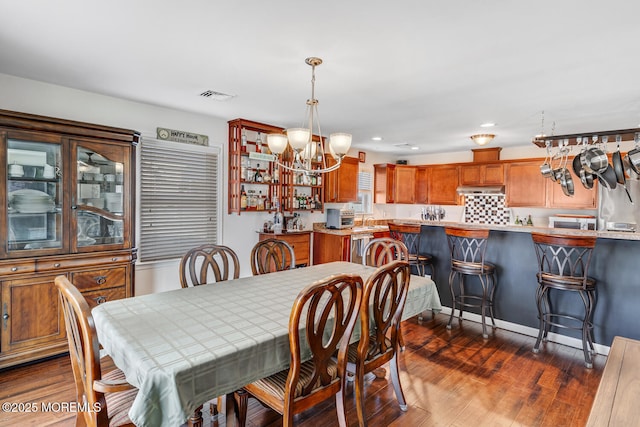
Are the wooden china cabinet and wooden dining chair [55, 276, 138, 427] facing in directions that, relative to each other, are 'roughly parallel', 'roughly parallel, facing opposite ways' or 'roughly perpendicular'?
roughly perpendicular

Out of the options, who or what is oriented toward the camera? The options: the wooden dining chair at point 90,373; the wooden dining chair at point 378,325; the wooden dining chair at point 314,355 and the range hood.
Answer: the range hood

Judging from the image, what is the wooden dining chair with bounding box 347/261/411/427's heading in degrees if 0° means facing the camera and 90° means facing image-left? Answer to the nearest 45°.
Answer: approximately 135°

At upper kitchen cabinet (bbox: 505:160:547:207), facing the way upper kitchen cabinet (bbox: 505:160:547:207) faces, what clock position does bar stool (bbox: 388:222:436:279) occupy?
The bar stool is roughly at 1 o'clock from the upper kitchen cabinet.

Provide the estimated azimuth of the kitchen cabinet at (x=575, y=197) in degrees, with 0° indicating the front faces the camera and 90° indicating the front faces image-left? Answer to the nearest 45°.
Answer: approximately 0°

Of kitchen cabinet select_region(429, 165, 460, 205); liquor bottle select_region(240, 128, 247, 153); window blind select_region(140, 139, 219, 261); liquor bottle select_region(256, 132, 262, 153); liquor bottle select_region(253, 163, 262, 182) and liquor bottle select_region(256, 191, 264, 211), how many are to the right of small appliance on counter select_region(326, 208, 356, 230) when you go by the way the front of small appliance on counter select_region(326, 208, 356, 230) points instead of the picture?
5

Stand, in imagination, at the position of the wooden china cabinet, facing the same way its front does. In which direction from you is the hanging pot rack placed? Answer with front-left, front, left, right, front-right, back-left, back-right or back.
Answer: front

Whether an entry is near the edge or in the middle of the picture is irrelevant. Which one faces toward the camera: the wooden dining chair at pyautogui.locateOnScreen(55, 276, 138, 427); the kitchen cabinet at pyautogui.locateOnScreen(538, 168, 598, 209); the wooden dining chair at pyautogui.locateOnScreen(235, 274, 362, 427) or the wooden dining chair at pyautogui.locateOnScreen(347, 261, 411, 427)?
the kitchen cabinet

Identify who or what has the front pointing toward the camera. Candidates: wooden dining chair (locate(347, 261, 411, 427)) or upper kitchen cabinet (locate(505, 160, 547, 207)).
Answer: the upper kitchen cabinet

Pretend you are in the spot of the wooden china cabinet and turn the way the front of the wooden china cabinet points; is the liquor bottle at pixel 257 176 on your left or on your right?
on your left

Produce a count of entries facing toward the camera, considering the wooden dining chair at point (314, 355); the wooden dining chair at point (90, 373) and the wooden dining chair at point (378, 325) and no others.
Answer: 0

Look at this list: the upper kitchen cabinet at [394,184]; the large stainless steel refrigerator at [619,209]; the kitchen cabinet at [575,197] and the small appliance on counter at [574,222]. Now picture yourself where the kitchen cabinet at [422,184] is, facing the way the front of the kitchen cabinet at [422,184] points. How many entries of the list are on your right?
1

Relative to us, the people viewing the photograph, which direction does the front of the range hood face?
facing the viewer

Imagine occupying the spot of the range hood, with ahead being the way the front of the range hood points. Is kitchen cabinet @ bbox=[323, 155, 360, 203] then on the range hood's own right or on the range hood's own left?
on the range hood's own right

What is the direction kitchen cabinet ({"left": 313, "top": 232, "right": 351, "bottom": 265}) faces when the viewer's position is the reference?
facing the viewer and to the right of the viewer

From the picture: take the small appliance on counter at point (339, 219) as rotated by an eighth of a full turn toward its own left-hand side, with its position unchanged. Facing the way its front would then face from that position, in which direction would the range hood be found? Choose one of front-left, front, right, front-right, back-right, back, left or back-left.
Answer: front

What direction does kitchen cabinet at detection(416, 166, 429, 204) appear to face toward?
toward the camera

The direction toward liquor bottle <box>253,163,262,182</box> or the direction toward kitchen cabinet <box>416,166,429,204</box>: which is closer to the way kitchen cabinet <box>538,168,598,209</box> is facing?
the liquor bottle
